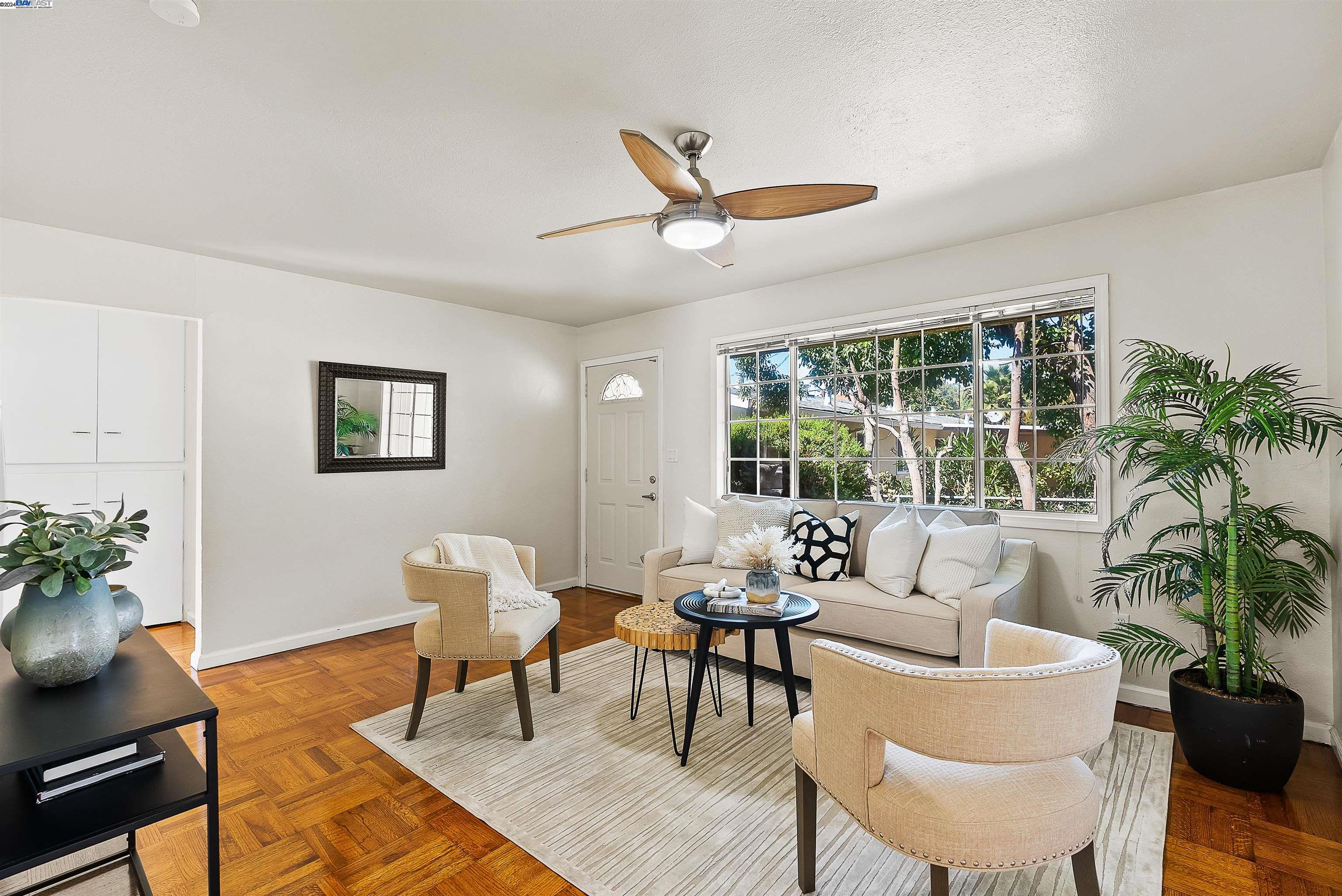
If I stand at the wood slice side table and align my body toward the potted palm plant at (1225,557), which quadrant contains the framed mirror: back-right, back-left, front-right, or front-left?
back-left

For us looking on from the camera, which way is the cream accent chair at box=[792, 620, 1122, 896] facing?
facing away from the viewer and to the left of the viewer

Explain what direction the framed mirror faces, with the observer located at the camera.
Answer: facing the viewer and to the right of the viewer

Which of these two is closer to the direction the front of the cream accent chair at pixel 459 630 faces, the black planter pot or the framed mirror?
the black planter pot

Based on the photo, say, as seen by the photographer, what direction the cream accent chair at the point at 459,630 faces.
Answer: facing to the right of the viewer

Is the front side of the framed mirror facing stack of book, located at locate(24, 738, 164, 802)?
no

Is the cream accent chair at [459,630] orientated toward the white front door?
no

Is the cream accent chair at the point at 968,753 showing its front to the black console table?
no

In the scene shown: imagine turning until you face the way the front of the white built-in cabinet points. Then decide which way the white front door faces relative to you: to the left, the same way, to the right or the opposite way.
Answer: to the right

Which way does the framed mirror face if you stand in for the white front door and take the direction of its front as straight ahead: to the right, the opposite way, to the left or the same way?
to the left

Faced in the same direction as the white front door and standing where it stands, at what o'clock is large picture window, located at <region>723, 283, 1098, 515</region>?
The large picture window is roughly at 9 o'clock from the white front door.

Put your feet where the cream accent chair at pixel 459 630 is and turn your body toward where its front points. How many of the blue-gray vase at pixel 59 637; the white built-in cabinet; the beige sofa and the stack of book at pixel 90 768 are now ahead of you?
1

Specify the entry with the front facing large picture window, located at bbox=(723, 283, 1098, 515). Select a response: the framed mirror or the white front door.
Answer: the framed mirror

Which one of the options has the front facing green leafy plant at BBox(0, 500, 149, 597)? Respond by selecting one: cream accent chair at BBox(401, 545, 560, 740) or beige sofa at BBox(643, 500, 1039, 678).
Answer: the beige sofa

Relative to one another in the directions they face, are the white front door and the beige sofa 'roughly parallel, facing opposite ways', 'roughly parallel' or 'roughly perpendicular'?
roughly parallel

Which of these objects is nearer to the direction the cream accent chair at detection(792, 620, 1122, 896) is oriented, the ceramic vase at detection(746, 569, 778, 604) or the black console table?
the ceramic vase

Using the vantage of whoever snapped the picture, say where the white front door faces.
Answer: facing the viewer and to the left of the viewer
